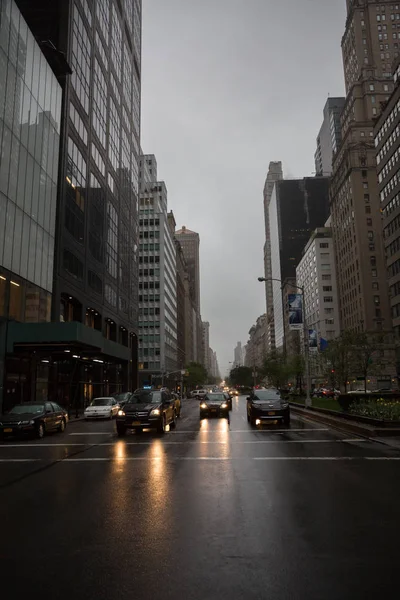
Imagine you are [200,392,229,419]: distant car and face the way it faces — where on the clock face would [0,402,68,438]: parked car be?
The parked car is roughly at 1 o'clock from the distant car.

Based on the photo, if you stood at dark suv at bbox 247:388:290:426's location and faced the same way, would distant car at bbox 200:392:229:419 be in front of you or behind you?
behind

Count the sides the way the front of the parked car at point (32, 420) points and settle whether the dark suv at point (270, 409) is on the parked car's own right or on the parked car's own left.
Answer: on the parked car's own left

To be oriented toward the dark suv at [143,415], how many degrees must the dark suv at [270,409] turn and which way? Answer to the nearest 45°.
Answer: approximately 45° to its right

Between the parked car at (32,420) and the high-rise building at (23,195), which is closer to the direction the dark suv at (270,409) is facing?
the parked car

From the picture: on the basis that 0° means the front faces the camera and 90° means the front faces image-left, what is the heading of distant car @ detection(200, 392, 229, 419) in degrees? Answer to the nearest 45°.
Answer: approximately 0°

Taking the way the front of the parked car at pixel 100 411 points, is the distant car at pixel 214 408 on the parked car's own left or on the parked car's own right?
on the parked car's own left

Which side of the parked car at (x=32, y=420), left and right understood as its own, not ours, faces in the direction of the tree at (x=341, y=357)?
back

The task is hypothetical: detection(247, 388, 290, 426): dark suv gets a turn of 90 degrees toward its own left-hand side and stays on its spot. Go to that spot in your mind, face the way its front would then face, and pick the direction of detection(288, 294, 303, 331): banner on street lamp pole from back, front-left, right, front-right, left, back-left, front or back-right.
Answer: left

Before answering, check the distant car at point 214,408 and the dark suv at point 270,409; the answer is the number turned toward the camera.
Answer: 2

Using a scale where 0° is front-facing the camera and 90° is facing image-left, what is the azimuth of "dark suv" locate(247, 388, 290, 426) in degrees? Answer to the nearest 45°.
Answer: approximately 0°

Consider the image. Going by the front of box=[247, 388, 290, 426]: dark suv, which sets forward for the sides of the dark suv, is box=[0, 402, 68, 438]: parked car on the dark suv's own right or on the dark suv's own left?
on the dark suv's own right

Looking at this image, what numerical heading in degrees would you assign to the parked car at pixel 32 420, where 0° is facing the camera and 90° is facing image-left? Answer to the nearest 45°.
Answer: approximately 45°

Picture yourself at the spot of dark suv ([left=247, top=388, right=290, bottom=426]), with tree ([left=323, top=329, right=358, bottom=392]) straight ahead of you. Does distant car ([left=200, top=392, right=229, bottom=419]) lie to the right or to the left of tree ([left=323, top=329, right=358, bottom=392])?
left
